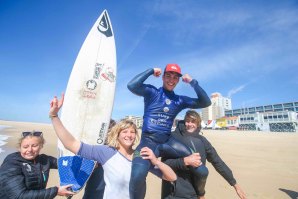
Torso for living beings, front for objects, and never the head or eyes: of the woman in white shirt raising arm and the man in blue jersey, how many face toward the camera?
2

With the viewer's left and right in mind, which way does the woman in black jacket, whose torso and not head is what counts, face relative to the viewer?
facing the viewer and to the right of the viewer

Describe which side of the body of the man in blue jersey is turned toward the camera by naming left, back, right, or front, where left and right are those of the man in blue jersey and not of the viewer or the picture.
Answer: front

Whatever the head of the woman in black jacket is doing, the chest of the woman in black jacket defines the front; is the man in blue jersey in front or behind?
in front

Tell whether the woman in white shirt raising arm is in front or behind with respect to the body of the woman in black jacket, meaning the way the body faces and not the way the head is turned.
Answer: in front

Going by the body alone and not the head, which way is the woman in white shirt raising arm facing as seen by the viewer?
toward the camera

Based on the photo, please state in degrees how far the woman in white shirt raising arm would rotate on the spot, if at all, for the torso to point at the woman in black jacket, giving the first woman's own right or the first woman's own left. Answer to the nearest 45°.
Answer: approximately 90° to the first woman's own right
